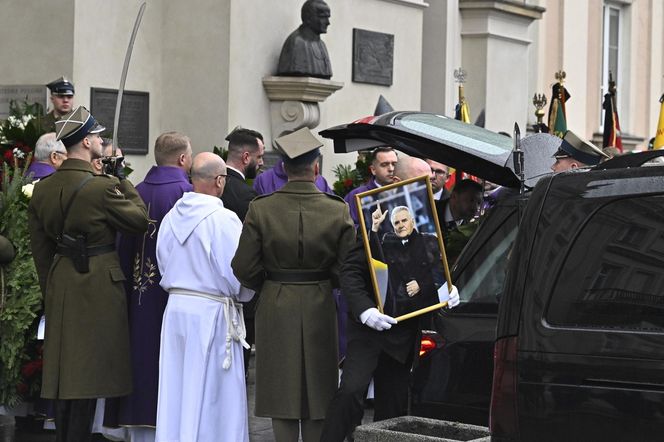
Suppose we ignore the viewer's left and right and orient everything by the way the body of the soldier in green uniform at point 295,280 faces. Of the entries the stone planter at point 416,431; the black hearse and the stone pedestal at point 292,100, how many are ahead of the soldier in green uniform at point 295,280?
1

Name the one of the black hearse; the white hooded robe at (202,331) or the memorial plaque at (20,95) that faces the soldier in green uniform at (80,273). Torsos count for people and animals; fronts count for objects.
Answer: the memorial plaque

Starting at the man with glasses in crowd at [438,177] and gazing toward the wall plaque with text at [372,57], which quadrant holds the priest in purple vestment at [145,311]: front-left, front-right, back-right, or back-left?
back-left

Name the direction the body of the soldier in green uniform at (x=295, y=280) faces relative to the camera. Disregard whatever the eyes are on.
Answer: away from the camera

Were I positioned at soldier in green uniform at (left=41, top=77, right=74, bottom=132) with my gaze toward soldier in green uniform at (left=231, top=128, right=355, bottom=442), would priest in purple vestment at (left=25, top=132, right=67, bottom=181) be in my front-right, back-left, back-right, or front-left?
front-right

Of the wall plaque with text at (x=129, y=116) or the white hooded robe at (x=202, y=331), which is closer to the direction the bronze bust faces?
the white hooded robe

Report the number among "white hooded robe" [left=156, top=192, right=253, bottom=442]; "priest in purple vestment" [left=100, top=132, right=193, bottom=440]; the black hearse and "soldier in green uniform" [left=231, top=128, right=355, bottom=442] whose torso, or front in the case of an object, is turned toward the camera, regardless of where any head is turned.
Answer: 0

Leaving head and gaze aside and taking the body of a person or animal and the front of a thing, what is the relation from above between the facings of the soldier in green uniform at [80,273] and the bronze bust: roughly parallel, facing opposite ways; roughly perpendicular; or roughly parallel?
roughly perpendicular

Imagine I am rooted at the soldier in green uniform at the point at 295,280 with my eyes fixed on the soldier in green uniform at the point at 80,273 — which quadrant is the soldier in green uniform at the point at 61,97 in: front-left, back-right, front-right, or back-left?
front-right

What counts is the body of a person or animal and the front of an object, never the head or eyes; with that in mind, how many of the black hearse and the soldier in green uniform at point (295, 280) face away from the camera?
1

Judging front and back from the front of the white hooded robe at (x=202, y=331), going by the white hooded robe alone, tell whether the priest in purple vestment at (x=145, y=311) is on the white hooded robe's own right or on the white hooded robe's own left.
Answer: on the white hooded robe's own left

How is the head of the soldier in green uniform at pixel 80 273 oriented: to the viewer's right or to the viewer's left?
to the viewer's right

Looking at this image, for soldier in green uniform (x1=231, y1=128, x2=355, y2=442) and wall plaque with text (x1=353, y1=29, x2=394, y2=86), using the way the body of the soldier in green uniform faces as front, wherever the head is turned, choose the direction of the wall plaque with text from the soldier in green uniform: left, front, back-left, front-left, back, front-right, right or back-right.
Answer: front

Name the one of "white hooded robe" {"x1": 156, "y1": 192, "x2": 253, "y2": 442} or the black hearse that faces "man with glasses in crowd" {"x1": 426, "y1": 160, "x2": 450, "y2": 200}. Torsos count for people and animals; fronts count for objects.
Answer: the white hooded robe

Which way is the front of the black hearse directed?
to the viewer's right

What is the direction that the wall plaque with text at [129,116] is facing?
toward the camera

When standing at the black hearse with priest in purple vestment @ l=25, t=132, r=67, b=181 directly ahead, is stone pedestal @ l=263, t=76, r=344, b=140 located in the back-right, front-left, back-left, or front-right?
front-right
